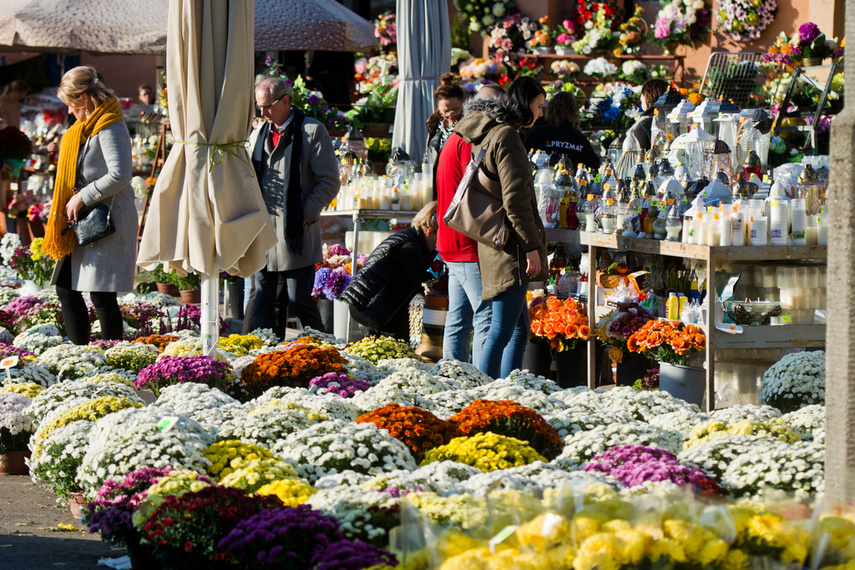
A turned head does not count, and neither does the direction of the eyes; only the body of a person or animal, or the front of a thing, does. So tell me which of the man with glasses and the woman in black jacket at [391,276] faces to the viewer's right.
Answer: the woman in black jacket

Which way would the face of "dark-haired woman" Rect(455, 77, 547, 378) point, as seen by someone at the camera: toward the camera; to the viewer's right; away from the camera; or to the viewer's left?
to the viewer's right

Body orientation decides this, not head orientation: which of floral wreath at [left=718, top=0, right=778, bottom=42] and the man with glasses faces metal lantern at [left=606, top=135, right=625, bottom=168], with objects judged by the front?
the floral wreath

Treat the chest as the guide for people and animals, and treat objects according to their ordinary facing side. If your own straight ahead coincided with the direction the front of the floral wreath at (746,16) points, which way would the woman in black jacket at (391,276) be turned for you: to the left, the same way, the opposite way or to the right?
to the left

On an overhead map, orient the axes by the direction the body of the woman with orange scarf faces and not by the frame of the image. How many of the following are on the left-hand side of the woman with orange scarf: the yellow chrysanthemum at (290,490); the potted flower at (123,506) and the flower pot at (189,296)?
2

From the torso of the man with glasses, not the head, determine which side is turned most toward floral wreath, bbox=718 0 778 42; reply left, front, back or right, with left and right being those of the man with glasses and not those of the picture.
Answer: back

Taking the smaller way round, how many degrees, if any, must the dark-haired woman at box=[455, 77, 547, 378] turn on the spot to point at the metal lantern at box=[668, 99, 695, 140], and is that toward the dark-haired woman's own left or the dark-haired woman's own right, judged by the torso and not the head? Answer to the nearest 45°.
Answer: approximately 45° to the dark-haired woman's own left

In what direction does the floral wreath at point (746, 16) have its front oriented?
toward the camera

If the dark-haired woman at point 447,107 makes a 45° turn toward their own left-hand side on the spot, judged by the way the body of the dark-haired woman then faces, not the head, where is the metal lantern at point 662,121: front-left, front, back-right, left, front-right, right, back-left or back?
left

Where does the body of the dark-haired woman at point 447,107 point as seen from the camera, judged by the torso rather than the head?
toward the camera

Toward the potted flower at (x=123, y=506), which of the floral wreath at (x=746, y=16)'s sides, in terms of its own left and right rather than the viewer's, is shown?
front

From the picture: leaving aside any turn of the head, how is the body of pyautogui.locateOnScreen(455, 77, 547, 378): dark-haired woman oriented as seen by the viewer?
to the viewer's right
